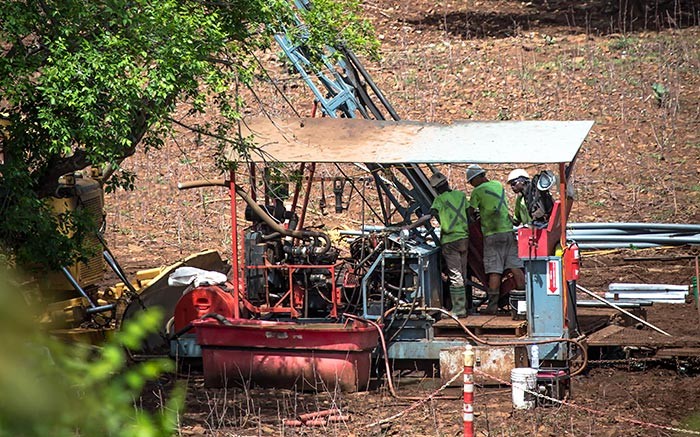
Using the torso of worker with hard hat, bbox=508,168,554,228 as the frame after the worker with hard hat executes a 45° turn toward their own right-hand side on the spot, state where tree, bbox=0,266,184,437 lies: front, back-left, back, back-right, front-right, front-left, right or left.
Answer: left

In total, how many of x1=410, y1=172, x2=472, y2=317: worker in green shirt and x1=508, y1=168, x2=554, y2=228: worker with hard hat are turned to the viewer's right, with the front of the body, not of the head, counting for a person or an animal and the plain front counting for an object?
0

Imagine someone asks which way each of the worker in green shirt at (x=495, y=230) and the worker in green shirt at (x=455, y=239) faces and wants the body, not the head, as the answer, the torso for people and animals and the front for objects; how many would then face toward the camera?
0

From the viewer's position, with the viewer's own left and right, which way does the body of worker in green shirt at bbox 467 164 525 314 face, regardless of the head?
facing away from the viewer and to the left of the viewer

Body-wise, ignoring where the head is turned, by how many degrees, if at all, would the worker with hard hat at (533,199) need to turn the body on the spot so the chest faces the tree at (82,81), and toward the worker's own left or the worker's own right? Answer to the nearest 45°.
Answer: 0° — they already face it

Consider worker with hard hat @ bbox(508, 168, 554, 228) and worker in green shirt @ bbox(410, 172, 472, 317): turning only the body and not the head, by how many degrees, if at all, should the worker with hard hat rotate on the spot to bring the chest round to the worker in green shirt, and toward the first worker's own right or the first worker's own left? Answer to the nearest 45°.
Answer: approximately 45° to the first worker's own right
